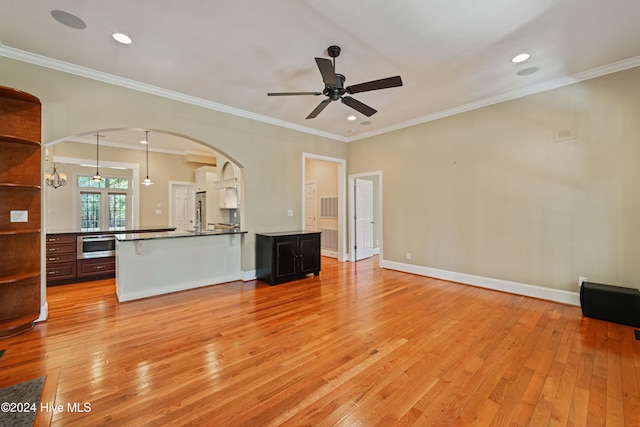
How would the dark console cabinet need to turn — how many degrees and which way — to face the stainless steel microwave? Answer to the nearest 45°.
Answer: approximately 135° to its right

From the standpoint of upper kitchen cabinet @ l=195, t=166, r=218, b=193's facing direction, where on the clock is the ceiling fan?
The ceiling fan is roughly at 10 o'clock from the upper kitchen cabinet.

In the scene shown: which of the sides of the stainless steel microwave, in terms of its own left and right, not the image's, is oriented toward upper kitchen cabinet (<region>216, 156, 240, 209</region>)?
left

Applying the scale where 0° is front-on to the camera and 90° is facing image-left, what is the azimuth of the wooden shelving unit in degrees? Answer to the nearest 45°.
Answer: approximately 315°

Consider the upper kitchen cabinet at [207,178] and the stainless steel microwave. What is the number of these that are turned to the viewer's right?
0

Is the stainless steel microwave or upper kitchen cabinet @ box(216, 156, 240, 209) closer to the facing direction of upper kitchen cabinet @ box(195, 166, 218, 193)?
the stainless steel microwave

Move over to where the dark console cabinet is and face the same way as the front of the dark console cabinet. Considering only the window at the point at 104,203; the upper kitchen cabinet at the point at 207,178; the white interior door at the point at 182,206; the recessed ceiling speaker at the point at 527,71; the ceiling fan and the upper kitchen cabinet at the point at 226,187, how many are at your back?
4

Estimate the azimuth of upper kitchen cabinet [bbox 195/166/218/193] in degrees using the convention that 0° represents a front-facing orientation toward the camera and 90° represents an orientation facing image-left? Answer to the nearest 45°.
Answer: approximately 45°

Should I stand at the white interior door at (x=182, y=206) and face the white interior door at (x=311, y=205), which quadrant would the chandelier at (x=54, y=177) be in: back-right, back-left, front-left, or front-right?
back-right

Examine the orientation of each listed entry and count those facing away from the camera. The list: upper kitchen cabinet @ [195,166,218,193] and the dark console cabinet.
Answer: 0

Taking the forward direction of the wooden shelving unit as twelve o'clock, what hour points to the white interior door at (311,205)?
The white interior door is roughly at 10 o'clock from the wooden shelving unit.

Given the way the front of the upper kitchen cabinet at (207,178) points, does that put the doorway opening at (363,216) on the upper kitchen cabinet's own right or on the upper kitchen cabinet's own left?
on the upper kitchen cabinet's own left

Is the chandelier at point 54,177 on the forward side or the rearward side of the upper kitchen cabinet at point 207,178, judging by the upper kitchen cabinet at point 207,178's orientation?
on the forward side

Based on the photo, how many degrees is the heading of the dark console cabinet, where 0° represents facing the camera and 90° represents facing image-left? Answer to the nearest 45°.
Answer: approximately 315°

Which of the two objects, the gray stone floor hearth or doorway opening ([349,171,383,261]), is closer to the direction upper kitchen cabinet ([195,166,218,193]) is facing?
the gray stone floor hearth

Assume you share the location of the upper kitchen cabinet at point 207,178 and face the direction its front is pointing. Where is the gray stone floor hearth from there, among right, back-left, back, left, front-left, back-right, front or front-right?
front-left

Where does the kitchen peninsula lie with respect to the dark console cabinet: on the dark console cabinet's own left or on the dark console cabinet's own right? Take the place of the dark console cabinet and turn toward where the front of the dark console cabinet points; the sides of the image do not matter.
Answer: on the dark console cabinet's own right

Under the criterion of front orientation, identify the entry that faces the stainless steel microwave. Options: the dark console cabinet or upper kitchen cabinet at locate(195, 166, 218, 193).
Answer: the upper kitchen cabinet
